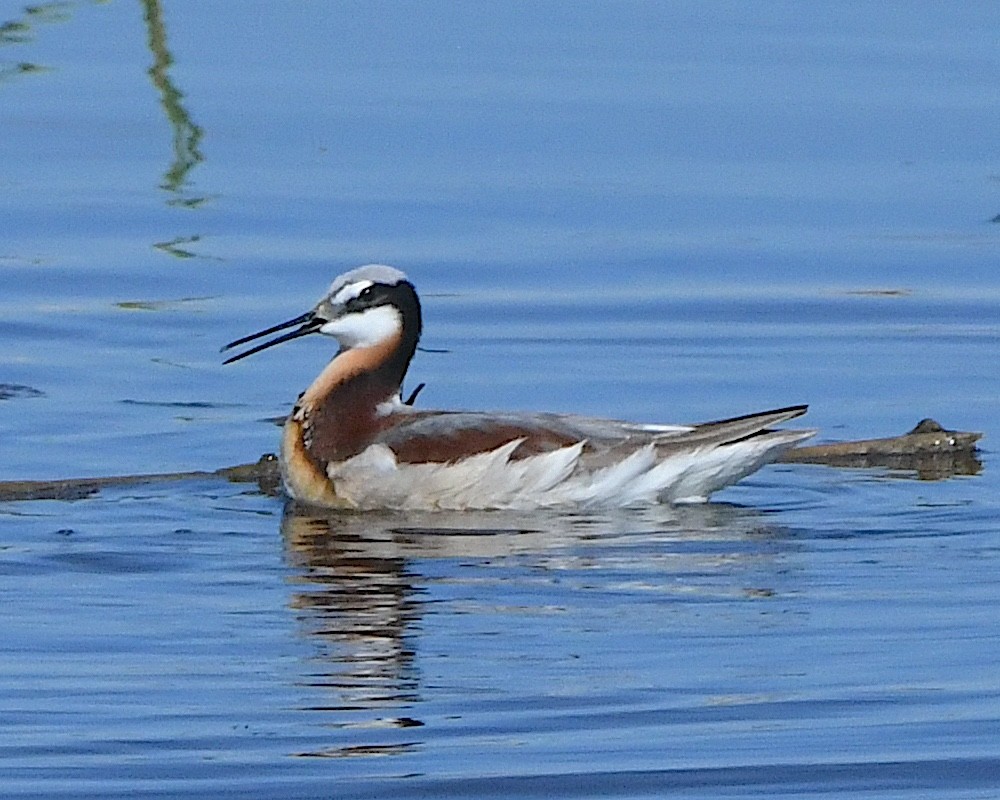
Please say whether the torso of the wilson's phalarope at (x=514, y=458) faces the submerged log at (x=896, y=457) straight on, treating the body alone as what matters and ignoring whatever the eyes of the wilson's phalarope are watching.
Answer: no

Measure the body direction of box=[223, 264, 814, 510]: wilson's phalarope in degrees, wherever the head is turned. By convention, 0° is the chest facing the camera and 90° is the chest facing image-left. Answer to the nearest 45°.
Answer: approximately 90°
